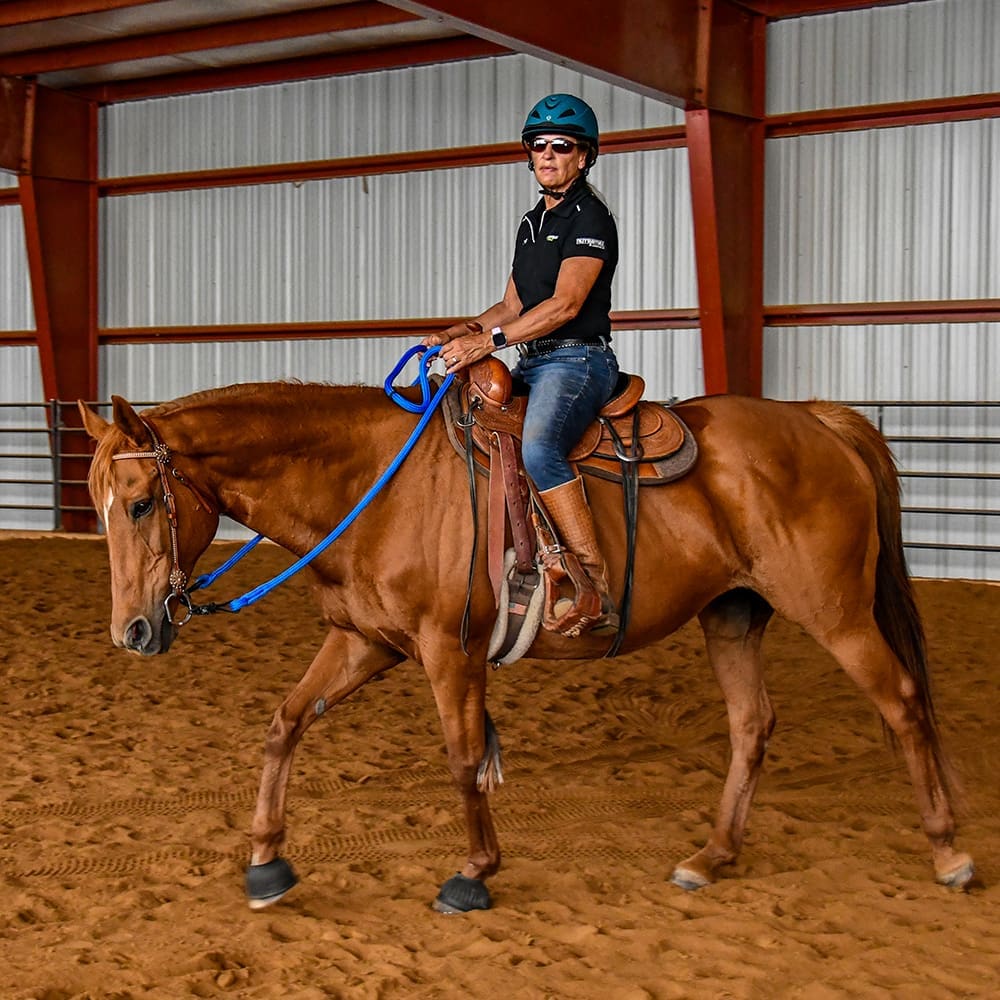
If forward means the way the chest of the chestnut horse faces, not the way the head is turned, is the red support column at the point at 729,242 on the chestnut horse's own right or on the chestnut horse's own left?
on the chestnut horse's own right

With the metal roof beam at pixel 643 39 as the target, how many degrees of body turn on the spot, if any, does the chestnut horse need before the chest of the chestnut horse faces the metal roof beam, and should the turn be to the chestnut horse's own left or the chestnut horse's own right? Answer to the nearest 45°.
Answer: approximately 90° to the chestnut horse's own right

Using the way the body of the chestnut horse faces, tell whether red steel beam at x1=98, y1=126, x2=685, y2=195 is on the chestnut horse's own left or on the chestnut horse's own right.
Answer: on the chestnut horse's own right

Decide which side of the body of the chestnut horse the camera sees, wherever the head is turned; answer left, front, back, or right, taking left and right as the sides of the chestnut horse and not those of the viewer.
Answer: left

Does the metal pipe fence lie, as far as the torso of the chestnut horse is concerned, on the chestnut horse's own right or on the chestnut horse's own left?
on the chestnut horse's own right

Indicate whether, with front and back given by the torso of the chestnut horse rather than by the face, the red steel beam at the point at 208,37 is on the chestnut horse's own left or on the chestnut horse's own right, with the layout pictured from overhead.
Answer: on the chestnut horse's own right
